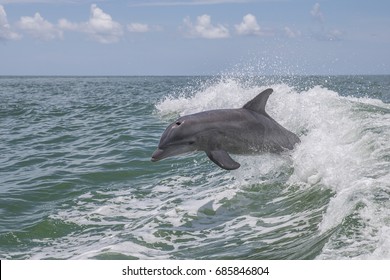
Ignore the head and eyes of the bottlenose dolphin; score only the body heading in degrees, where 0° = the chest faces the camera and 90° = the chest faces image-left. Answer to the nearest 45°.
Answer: approximately 90°
